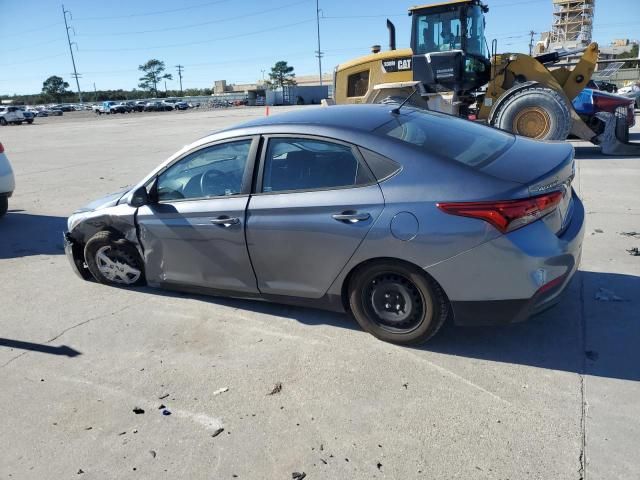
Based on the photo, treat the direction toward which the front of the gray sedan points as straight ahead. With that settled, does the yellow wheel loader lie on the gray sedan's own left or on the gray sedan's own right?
on the gray sedan's own right

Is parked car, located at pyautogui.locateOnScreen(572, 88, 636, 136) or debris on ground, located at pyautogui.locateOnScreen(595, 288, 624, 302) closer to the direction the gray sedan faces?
the parked car

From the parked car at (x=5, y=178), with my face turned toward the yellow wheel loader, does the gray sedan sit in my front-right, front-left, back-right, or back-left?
front-right

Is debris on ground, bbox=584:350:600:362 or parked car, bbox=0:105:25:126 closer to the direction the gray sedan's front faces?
the parked car

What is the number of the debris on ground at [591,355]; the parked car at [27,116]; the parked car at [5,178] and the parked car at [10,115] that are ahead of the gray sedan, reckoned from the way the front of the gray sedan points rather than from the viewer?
3

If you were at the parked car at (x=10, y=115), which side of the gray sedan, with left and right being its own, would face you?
front

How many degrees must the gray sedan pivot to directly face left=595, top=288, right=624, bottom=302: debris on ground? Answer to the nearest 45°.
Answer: approximately 135° to its right

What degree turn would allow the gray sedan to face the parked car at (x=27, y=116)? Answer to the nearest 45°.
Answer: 0° — it already faces it

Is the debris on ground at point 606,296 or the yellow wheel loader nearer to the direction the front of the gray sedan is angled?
the yellow wheel loader

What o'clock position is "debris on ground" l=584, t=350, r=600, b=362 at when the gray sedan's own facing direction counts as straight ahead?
The debris on ground is roughly at 5 o'clock from the gray sedan.

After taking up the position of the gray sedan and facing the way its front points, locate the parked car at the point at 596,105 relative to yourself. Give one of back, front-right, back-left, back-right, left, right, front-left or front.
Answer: right

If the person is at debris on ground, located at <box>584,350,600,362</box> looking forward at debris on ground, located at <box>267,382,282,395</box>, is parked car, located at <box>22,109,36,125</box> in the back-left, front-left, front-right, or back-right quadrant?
front-right

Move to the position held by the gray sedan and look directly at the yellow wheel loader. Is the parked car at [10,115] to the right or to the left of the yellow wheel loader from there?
left

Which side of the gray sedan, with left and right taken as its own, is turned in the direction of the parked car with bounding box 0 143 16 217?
front

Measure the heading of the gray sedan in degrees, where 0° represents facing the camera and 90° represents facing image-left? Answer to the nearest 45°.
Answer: approximately 135°

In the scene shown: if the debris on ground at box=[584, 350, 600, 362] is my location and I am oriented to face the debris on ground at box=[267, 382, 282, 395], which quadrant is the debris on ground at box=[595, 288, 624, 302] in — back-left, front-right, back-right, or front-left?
back-right
